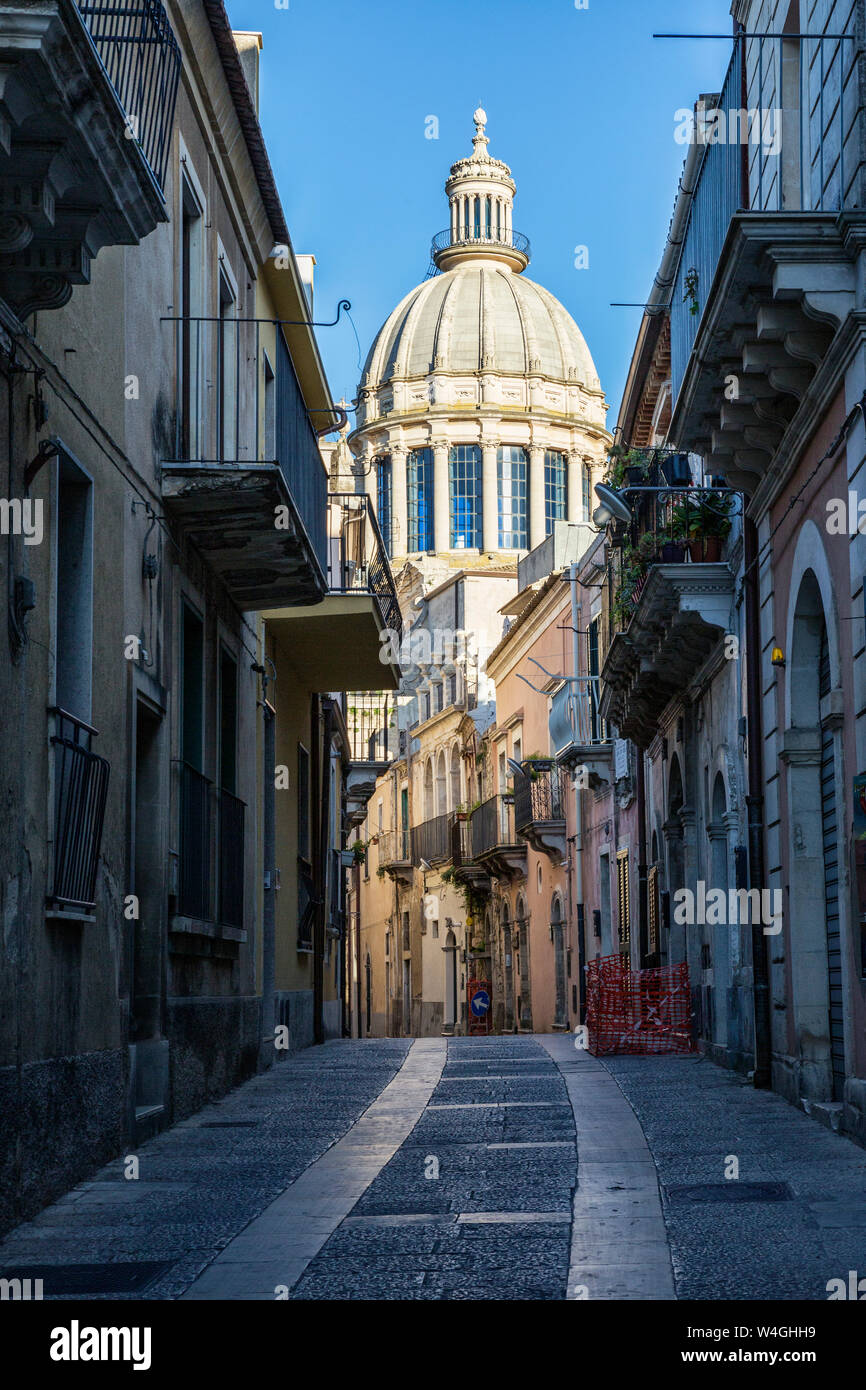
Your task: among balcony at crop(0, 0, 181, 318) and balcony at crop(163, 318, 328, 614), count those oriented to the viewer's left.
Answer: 0

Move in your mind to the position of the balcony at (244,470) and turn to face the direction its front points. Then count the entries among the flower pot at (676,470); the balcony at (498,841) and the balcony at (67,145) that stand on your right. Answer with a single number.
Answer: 1

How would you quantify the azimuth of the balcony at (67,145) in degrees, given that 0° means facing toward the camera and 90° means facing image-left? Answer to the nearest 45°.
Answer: approximately 270°

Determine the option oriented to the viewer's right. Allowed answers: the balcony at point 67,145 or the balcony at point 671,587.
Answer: the balcony at point 67,145

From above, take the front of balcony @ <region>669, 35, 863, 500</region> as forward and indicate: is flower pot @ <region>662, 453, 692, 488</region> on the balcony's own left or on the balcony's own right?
on the balcony's own right

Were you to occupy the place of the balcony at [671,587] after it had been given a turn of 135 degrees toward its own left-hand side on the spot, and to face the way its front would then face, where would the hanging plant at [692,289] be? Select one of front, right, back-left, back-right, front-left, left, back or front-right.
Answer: front-right

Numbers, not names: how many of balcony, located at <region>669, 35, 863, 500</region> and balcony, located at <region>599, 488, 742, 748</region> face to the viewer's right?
0

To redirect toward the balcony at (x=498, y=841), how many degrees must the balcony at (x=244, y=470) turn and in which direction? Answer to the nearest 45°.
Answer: approximately 90° to its left

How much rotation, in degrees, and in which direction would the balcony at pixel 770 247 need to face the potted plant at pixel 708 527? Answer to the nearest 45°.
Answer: approximately 90° to its right

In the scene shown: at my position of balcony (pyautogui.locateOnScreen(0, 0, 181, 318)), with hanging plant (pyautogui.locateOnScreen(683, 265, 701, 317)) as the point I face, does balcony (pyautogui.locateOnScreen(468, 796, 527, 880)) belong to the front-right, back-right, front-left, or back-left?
front-left

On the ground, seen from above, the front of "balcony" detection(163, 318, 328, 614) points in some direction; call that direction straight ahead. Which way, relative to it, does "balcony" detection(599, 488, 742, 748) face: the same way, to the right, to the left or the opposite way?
the opposite way

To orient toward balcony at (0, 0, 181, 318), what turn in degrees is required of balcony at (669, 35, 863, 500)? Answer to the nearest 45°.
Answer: approximately 45° to its left

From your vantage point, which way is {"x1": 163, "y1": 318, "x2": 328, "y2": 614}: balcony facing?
to the viewer's right

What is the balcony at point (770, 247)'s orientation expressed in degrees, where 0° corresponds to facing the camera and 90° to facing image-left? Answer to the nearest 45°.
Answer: approximately 90°

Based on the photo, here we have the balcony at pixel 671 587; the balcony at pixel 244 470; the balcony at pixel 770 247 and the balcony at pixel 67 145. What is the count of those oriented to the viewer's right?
2

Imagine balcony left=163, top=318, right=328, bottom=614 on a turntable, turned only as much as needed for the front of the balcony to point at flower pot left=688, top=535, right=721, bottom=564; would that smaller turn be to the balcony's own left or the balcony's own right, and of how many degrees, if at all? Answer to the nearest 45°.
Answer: approximately 45° to the balcony's own left

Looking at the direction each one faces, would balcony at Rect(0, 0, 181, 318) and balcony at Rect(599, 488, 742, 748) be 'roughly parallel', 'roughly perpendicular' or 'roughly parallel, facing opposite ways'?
roughly parallel, facing opposite ways

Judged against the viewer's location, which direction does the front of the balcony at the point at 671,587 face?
facing to the left of the viewer

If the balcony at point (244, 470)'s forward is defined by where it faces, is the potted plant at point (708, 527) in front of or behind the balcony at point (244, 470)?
in front
